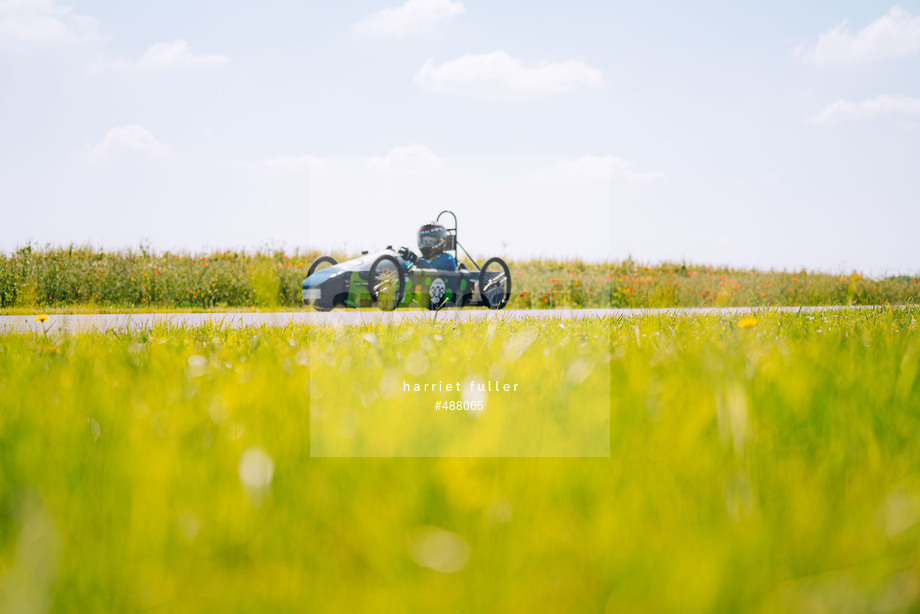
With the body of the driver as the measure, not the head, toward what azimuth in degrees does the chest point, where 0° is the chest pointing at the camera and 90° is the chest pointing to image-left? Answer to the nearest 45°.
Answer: approximately 45°

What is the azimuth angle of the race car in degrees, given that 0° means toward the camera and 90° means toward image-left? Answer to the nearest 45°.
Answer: approximately 45°
